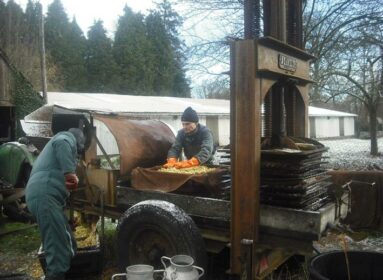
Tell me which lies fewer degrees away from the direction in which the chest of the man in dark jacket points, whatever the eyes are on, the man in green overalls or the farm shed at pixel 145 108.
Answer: the man in green overalls

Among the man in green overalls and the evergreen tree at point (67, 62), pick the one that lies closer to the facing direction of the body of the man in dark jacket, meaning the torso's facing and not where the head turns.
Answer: the man in green overalls

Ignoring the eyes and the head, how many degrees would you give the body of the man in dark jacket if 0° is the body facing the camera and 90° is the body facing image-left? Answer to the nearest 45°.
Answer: approximately 45°

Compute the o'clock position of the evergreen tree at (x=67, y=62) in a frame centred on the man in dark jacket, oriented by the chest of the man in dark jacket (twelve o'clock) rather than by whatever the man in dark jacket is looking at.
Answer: The evergreen tree is roughly at 4 o'clock from the man in dark jacket.

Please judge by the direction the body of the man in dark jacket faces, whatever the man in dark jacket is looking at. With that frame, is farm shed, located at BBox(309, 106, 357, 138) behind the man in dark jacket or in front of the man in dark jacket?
behind

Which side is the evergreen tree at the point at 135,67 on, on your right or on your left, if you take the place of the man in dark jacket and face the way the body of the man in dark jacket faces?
on your right

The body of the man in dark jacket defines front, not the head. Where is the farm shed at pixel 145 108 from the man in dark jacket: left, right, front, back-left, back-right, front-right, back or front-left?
back-right

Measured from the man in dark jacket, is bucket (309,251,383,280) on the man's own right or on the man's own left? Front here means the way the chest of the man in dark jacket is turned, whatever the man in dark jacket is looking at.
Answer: on the man's own left

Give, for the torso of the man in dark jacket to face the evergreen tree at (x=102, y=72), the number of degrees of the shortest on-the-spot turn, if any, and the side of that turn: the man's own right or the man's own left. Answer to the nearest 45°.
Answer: approximately 135° to the man's own right

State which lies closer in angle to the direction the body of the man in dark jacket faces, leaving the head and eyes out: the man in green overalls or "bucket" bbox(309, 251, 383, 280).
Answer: the man in green overalls

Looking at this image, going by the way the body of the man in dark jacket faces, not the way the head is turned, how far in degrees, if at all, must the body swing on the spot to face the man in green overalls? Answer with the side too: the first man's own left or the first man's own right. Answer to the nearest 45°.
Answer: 0° — they already face them

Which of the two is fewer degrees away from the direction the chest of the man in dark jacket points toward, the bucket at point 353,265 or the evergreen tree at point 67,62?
the bucket
